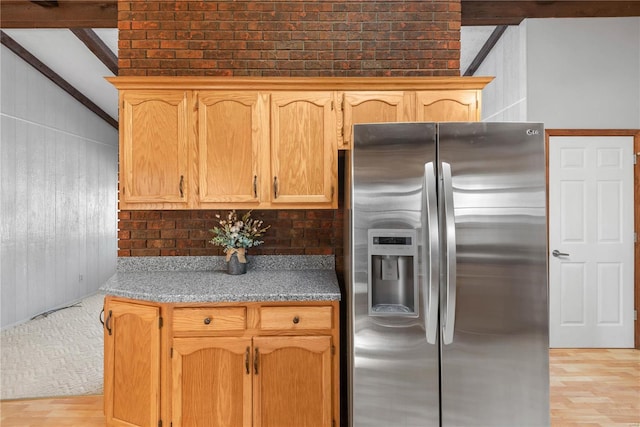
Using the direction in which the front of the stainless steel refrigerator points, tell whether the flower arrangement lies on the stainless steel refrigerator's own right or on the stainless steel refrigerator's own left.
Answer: on the stainless steel refrigerator's own right

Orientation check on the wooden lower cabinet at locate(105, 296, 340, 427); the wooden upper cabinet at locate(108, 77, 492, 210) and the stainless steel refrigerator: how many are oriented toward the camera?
3

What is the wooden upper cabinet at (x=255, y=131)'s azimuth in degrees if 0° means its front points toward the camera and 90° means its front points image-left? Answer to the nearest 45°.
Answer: approximately 0°

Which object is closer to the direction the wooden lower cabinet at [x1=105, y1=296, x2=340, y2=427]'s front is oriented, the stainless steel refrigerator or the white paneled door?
the stainless steel refrigerator

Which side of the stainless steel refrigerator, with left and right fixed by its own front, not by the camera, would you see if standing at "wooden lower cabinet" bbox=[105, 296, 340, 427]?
right

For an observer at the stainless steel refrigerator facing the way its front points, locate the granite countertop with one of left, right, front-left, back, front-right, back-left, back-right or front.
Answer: right

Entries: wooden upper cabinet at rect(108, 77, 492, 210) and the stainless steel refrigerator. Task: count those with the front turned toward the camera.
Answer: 2

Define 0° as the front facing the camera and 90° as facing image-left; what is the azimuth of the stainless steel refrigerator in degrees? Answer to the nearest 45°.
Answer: approximately 0°
